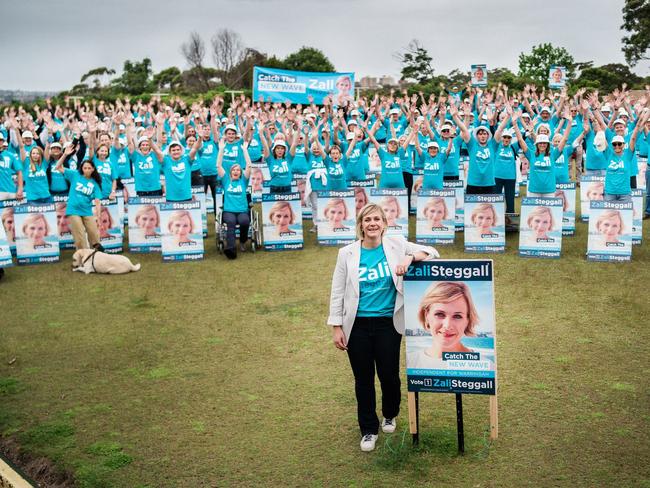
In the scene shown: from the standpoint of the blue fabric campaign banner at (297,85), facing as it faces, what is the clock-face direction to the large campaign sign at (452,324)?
The large campaign sign is roughly at 12 o'clock from the blue fabric campaign banner.

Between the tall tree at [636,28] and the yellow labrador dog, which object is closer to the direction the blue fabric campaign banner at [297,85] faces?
the yellow labrador dog

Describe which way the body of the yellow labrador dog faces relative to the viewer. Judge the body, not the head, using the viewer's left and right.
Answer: facing to the left of the viewer

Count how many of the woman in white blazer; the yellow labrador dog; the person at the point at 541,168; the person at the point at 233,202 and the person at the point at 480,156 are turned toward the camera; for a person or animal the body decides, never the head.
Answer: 4

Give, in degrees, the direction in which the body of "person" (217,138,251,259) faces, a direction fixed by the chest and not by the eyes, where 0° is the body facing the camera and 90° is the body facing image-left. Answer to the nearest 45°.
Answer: approximately 0°

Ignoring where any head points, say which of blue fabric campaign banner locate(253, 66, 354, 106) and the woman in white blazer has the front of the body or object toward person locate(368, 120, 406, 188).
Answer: the blue fabric campaign banner

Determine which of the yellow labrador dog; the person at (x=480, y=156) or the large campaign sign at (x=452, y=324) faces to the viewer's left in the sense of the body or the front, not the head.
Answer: the yellow labrador dog

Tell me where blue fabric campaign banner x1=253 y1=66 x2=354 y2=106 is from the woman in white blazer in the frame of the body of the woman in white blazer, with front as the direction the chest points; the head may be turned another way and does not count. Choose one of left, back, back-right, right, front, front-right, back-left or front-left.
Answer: back

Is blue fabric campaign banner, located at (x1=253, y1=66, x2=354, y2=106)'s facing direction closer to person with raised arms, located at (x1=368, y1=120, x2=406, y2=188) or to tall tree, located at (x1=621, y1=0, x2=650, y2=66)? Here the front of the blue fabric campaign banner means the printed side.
the person with raised arms
